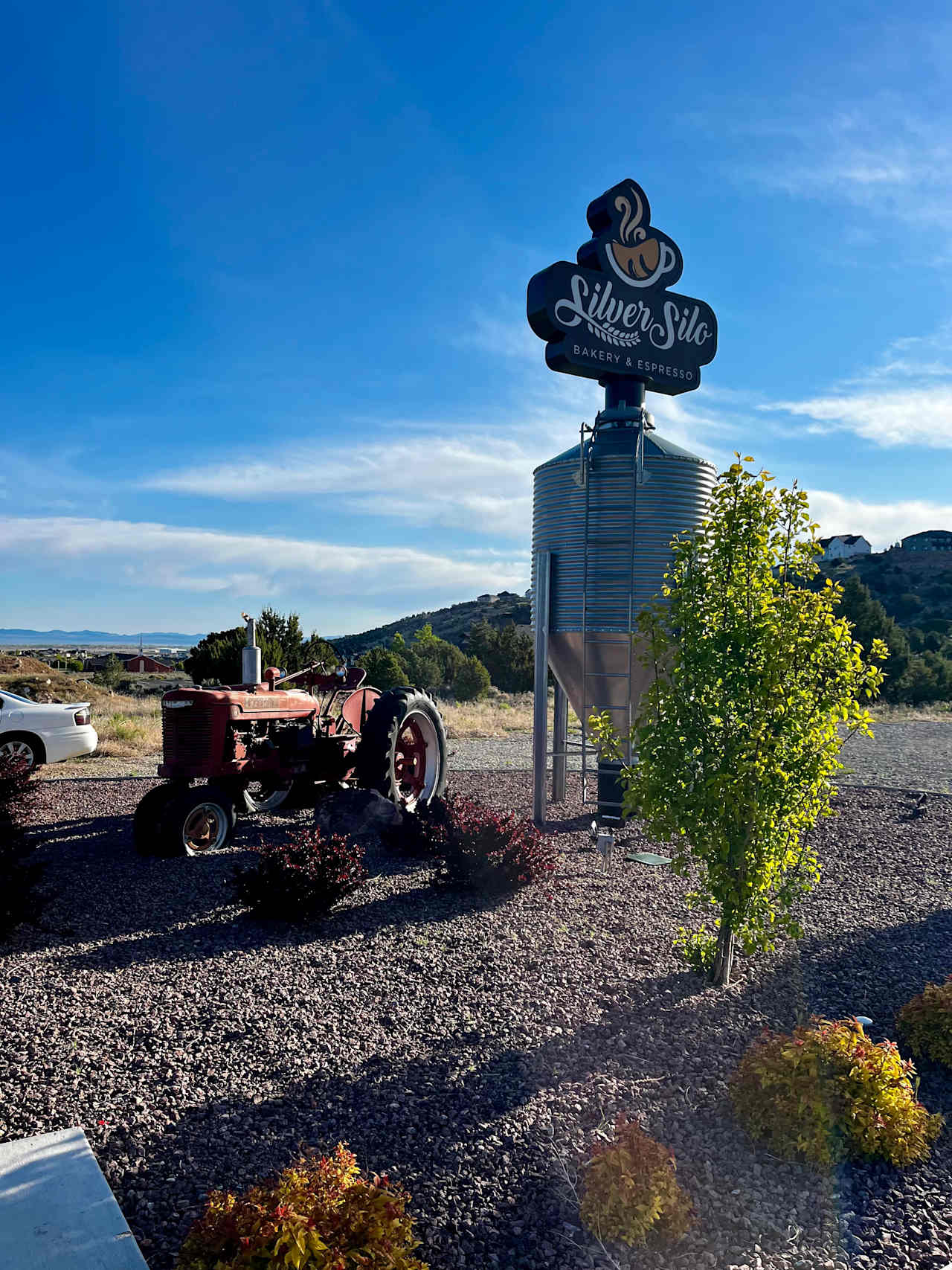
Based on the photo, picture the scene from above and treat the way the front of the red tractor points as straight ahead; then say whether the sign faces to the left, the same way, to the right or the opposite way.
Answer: to the left

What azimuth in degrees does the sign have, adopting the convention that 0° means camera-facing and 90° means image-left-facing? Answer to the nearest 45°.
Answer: approximately 315°

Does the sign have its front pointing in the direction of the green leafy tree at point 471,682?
no

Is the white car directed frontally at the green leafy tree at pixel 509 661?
no

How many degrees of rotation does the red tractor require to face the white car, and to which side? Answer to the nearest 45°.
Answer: approximately 90° to its right

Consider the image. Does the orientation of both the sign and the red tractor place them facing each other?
no

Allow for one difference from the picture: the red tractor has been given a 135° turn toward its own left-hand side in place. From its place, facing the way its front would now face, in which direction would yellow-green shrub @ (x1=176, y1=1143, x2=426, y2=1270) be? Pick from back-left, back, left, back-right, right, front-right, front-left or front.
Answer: right

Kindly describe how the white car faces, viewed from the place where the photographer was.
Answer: facing to the left of the viewer

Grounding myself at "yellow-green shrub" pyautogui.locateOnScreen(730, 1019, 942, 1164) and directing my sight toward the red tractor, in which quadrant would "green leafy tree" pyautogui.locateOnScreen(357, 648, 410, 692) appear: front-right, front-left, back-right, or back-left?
front-right

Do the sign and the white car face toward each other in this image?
no

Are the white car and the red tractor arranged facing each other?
no

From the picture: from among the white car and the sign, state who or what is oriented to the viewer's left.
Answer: the white car

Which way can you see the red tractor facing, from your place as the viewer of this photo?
facing the viewer and to the left of the viewer

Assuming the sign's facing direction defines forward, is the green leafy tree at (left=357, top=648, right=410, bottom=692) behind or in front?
behind

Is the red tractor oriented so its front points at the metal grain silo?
no

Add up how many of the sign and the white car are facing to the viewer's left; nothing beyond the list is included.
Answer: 1

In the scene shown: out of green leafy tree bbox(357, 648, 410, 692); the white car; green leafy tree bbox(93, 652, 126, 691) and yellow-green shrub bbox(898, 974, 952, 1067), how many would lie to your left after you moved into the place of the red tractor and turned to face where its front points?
1
